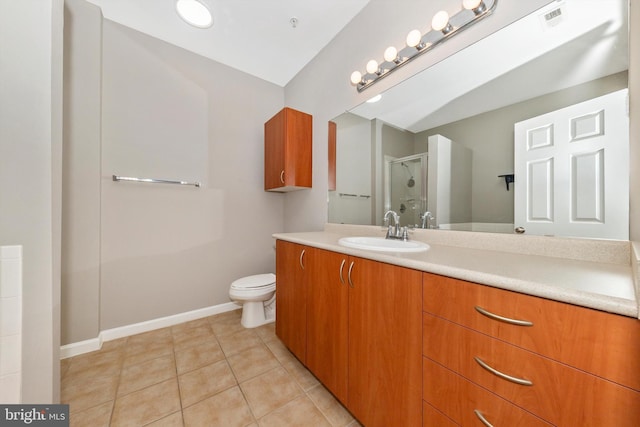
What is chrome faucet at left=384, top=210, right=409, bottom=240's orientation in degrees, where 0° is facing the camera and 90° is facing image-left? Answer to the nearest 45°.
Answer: approximately 45°

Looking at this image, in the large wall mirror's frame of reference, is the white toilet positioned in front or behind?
in front

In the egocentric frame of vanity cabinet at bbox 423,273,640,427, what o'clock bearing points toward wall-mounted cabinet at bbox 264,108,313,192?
The wall-mounted cabinet is roughly at 2 o'clock from the vanity cabinet.

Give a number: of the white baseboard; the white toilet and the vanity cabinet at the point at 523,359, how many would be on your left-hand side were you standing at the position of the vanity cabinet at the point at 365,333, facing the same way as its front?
1

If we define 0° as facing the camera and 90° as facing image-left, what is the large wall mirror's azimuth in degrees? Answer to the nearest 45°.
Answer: approximately 45°

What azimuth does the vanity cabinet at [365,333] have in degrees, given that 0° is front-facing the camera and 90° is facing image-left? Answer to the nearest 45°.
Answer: approximately 45°

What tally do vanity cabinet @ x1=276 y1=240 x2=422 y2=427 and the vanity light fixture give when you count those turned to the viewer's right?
0
